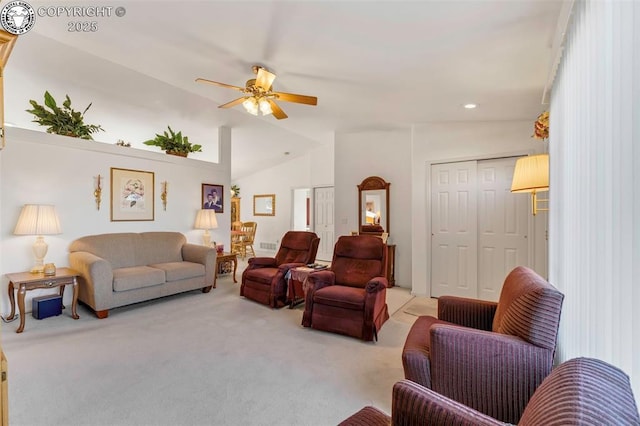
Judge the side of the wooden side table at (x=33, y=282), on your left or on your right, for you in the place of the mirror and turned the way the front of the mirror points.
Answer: on your right

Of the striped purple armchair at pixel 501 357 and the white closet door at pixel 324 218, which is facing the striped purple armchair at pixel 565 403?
the white closet door

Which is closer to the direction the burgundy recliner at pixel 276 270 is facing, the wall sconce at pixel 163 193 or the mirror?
the wall sconce

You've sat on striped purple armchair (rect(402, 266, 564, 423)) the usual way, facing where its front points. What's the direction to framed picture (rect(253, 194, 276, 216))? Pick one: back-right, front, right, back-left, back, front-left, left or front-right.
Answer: front

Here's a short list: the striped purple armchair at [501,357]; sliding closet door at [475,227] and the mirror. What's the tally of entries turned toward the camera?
2

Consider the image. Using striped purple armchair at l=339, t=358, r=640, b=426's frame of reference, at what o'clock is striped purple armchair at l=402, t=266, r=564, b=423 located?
striped purple armchair at l=402, t=266, r=564, b=423 is roughly at 3 o'clock from striped purple armchair at l=339, t=358, r=640, b=426.

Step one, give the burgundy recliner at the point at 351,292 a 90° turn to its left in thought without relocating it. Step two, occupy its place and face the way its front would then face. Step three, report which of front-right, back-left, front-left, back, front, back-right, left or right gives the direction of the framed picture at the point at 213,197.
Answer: back

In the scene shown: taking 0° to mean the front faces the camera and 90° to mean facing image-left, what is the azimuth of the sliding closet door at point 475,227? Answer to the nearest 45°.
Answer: approximately 0°

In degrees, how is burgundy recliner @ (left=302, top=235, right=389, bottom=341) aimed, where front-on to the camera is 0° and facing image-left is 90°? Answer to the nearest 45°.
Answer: approximately 45°

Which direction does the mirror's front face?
toward the camera

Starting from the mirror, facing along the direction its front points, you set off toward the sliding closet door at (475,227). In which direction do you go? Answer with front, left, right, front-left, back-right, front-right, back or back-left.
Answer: front-left

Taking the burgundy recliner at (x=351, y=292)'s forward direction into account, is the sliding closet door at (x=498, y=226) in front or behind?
behind

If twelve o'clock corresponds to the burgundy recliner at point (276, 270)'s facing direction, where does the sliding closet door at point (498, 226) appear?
The sliding closet door is roughly at 8 o'clock from the burgundy recliner.

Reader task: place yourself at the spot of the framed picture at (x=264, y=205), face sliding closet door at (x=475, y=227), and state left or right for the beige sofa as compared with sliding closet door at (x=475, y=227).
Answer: right

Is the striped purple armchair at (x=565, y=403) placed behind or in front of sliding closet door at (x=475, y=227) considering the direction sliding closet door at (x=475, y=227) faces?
in front
